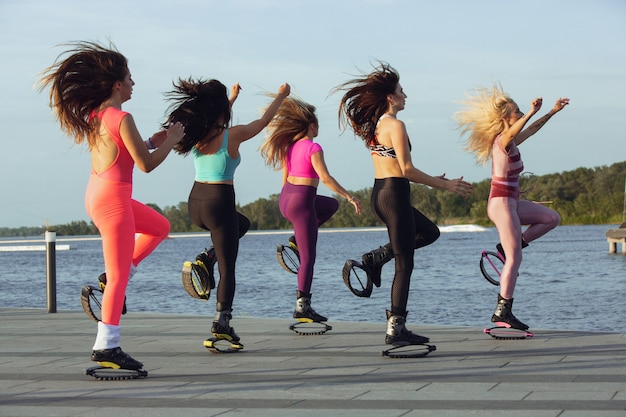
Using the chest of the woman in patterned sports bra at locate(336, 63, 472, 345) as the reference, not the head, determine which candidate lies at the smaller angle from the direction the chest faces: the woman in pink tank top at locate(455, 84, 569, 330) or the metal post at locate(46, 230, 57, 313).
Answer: the woman in pink tank top

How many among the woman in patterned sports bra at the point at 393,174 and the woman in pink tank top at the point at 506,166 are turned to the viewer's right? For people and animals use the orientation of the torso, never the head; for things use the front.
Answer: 2

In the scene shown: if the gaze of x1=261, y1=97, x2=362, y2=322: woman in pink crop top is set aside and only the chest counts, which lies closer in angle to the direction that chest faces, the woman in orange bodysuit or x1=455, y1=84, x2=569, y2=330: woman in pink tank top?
the woman in pink tank top

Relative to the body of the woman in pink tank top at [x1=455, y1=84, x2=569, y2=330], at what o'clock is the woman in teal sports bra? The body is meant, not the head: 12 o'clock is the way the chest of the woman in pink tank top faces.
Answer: The woman in teal sports bra is roughly at 5 o'clock from the woman in pink tank top.

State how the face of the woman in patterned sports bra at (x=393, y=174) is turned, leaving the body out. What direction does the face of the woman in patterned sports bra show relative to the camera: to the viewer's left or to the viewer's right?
to the viewer's right

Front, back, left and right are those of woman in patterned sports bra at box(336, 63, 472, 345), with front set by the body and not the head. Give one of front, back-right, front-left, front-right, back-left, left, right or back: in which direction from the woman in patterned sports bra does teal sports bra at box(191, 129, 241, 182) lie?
back

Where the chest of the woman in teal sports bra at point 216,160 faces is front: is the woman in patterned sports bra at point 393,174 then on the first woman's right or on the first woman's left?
on the first woman's right

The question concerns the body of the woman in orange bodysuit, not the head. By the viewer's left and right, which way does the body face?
facing away from the viewer and to the right of the viewer

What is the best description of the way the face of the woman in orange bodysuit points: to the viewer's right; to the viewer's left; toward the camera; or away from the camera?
to the viewer's right

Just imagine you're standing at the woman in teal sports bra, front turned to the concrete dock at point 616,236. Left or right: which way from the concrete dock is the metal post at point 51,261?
left

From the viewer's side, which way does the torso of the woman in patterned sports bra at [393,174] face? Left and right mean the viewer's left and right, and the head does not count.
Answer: facing to the right of the viewer

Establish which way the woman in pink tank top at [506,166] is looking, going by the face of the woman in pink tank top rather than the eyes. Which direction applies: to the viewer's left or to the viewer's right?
to the viewer's right

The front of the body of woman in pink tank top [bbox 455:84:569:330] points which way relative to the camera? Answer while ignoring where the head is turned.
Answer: to the viewer's right

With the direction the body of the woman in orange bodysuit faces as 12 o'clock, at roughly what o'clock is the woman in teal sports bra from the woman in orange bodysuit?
The woman in teal sports bra is roughly at 12 o'clock from the woman in orange bodysuit.

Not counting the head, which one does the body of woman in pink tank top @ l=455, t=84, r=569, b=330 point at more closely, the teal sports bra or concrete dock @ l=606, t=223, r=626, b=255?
the concrete dock

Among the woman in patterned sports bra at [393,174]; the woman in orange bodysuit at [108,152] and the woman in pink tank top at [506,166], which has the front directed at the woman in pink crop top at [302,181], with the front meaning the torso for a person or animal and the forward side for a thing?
the woman in orange bodysuit
